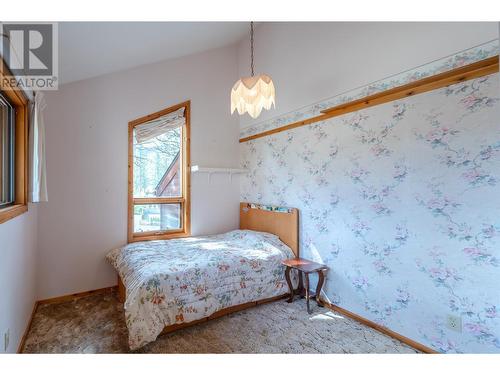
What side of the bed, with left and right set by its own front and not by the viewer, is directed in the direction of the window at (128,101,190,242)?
right

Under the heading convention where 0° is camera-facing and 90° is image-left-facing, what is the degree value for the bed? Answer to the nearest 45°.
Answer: approximately 45°

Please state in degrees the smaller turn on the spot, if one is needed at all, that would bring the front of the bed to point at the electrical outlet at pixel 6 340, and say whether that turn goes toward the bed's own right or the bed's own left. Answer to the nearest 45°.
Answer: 0° — it already faces it
